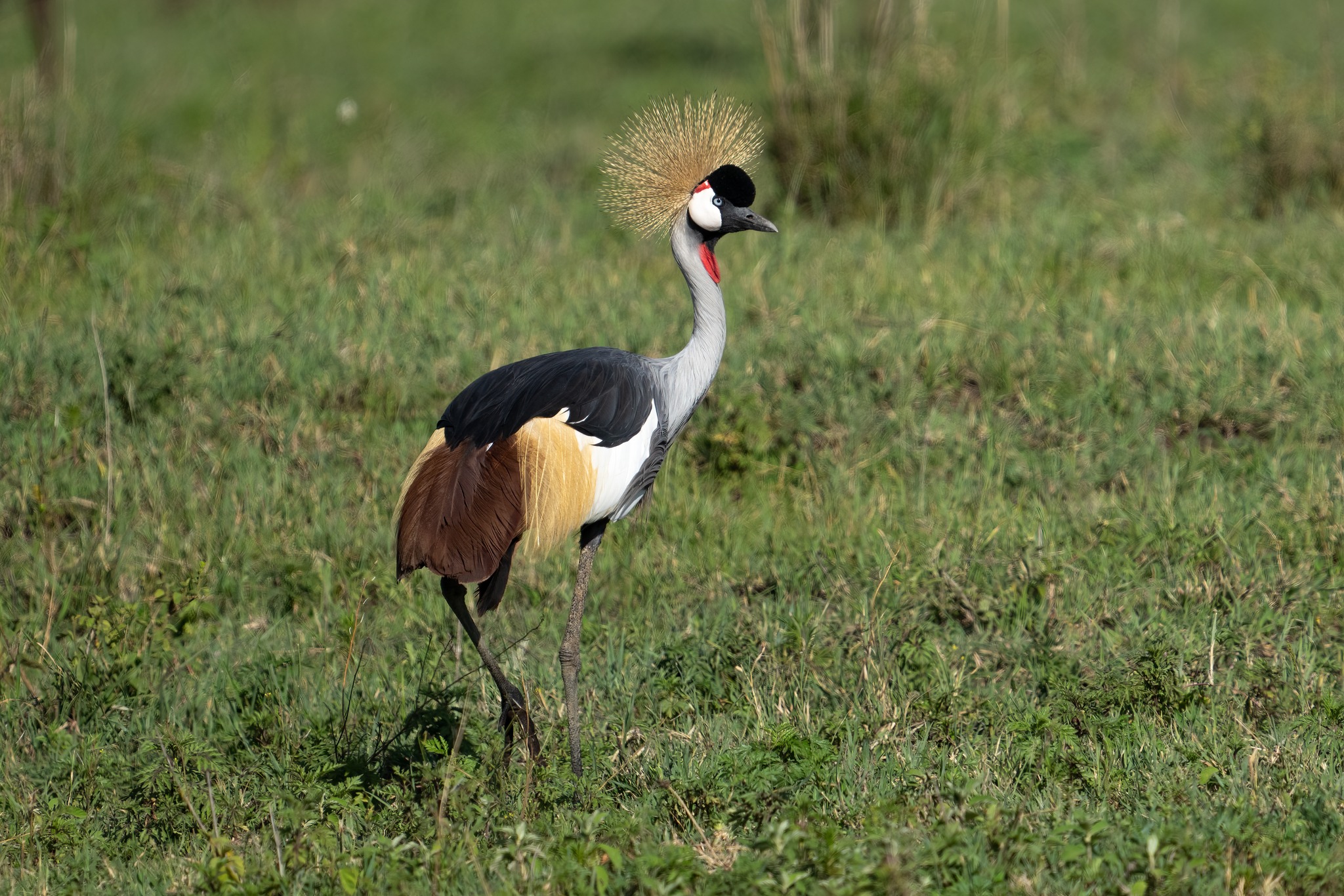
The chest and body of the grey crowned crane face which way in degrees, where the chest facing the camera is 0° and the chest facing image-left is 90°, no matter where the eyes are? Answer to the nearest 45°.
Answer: approximately 270°

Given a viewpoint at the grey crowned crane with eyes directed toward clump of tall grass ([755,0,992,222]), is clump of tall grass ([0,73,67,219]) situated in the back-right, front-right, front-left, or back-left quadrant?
front-left

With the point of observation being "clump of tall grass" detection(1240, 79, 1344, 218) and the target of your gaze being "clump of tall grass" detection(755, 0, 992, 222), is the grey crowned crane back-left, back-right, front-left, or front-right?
front-left
